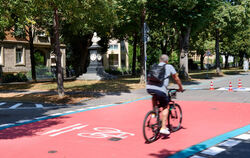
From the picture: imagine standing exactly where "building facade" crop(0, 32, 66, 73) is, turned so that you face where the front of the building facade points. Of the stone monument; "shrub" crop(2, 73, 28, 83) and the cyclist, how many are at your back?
0

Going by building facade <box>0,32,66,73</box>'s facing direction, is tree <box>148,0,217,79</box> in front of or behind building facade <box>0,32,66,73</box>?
in front

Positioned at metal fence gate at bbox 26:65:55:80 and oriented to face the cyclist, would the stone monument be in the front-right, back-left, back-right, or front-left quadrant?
front-left

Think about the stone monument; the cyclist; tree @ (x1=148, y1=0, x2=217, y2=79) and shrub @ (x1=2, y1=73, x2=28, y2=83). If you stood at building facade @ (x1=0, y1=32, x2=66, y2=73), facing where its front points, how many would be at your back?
0

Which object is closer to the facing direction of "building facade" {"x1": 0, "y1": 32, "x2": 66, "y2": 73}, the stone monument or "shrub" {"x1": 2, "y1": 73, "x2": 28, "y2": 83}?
the shrub

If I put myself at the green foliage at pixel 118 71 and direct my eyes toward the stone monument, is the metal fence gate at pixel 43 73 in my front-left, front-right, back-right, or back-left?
front-right

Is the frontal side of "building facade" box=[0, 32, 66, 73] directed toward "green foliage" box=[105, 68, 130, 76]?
no

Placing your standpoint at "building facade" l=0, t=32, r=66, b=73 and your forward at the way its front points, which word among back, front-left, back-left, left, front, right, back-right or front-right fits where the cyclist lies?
front

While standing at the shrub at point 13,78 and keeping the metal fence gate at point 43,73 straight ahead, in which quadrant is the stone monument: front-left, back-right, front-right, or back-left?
front-right

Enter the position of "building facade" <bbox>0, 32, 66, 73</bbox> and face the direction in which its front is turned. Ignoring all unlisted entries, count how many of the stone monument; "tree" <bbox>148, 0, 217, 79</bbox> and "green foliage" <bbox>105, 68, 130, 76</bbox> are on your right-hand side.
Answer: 0

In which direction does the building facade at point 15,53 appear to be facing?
toward the camera

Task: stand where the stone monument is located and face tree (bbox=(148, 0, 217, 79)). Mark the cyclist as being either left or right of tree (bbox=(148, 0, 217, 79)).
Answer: right

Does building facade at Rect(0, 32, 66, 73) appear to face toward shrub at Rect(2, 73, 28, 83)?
yes

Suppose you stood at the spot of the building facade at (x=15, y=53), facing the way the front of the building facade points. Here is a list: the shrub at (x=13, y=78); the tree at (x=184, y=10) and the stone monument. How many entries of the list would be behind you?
0

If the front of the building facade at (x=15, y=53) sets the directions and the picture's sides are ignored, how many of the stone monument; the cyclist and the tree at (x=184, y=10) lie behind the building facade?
0
